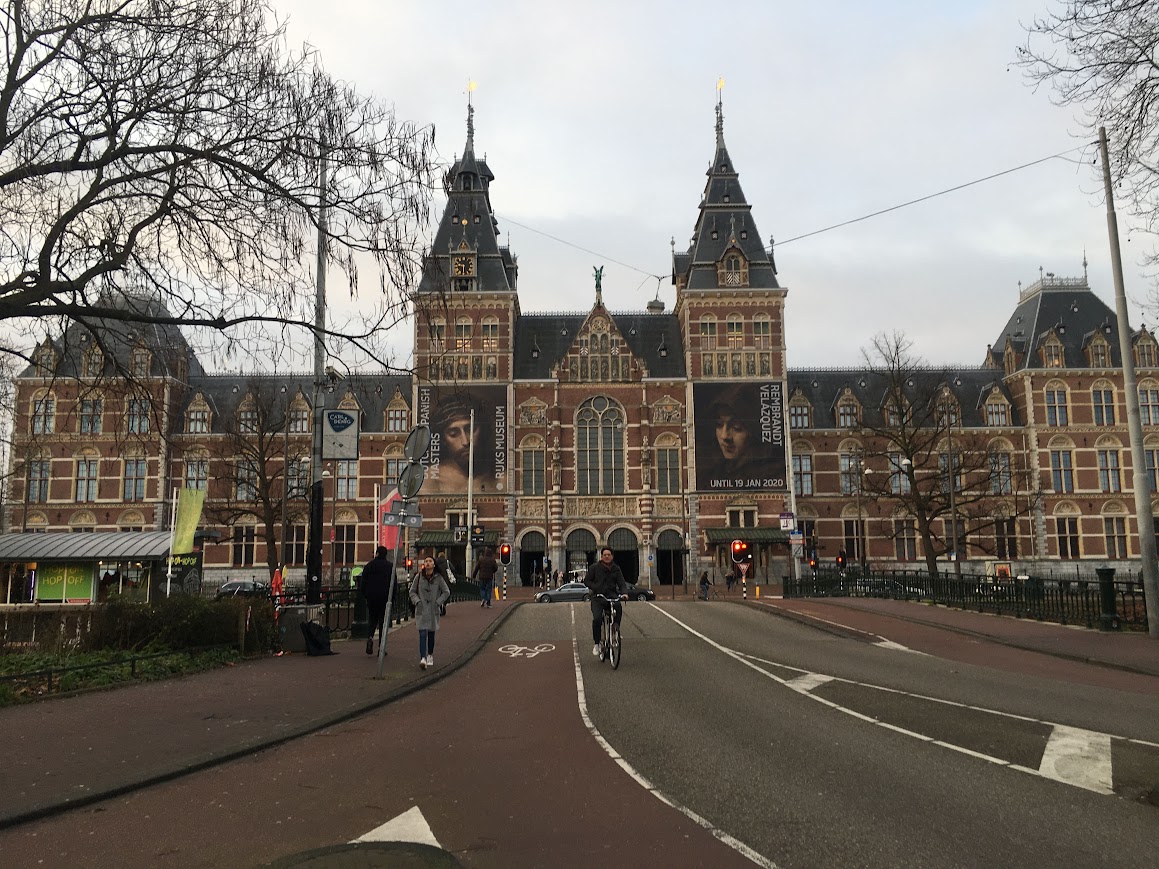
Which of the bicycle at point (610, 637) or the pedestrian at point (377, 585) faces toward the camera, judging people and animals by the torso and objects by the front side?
the bicycle

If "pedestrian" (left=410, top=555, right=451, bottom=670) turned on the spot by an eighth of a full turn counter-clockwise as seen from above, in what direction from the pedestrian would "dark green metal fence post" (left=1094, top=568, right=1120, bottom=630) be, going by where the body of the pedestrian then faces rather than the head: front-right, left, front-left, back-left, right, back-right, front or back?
front-left

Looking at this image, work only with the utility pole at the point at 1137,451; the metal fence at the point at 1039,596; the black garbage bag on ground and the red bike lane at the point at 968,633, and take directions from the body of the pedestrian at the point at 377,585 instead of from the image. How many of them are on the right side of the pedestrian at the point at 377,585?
3

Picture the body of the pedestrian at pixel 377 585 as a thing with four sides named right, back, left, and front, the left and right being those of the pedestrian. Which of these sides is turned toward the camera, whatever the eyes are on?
back

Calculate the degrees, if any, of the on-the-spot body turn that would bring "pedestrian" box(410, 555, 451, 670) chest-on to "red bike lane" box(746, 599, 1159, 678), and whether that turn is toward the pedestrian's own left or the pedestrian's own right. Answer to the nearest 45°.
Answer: approximately 90° to the pedestrian's own left

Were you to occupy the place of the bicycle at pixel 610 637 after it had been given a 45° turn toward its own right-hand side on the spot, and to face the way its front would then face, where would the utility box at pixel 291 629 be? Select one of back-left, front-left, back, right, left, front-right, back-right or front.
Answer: front-right

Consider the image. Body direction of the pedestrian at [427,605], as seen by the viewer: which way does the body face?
toward the camera

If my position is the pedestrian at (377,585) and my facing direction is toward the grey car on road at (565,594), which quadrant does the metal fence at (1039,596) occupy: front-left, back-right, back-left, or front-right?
front-right

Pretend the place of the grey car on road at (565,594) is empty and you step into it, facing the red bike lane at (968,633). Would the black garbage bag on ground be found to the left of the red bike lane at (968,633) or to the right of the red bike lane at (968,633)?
right

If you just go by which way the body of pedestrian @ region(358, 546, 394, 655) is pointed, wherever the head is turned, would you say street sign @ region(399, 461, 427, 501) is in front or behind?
behind

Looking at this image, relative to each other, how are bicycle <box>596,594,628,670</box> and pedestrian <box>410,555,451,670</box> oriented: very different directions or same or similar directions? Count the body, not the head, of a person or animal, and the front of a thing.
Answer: same or similar directions

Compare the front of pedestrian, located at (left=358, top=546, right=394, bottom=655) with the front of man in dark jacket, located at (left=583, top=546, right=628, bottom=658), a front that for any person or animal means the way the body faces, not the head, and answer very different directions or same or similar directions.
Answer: very different directions

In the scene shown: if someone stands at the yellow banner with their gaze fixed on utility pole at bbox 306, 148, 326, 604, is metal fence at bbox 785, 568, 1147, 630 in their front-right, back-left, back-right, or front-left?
front-left

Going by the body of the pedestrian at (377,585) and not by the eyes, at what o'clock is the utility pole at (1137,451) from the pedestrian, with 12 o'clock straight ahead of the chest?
The utility pole is roughly at 3 o'clock from the pedestrian.

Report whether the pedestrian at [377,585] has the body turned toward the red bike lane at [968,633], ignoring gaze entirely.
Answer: no
